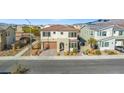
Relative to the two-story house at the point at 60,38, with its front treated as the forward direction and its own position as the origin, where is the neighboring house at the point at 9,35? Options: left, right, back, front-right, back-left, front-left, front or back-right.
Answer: right

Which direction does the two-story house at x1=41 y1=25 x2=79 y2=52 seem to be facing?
toward the camera

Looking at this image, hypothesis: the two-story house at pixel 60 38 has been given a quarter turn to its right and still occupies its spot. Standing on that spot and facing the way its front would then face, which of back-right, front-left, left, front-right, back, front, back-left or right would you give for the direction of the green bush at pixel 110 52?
back

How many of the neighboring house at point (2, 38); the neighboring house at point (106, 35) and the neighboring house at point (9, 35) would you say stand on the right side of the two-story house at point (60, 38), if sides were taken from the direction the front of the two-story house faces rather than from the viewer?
2

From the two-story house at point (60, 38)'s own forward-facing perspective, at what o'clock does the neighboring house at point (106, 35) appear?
The neighboring house is roughly at 9 o'clock from the two-story house.

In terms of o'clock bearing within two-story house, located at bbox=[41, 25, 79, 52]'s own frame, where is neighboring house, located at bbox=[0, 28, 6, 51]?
The neighboring house is roughly at 3 o'clock from the two-story house.
